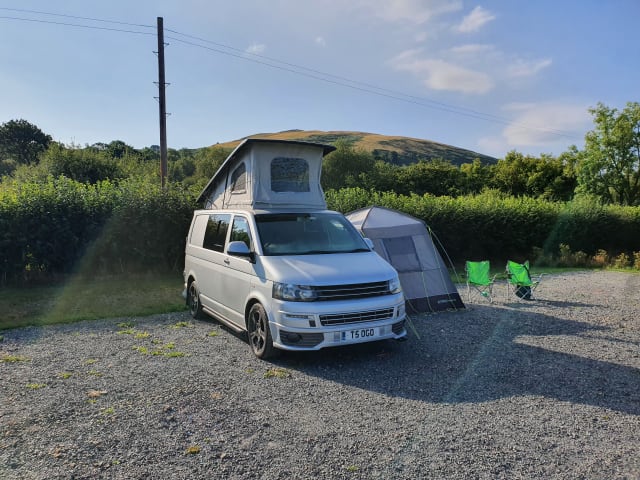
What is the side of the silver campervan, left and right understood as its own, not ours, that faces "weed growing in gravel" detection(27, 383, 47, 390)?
right

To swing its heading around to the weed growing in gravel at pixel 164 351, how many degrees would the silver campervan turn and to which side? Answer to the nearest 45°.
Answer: approximately 135° to its right

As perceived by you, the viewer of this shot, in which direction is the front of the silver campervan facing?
facing the viewer and to the right of the viewer

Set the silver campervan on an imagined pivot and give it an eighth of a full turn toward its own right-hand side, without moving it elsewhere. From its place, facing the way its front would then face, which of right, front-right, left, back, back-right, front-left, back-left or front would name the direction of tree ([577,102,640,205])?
back-left

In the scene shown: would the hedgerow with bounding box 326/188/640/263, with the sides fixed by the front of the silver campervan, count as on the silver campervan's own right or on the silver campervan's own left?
on the silver campervan's own left

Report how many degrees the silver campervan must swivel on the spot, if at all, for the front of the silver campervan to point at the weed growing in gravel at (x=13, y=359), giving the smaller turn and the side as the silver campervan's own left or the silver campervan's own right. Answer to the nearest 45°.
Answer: approximately 135° to the silver campervan's own right

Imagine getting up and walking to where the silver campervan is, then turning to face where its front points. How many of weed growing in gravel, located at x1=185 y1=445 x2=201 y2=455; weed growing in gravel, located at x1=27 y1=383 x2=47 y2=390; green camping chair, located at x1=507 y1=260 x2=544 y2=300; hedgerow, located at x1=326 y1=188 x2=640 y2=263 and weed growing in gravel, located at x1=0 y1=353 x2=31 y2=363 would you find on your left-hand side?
2

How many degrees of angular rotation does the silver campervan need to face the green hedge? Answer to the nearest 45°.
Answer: approximately 180°
